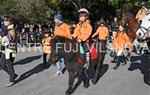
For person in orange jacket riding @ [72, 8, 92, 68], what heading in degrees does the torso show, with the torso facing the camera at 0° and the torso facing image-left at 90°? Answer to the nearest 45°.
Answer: approximately 45°

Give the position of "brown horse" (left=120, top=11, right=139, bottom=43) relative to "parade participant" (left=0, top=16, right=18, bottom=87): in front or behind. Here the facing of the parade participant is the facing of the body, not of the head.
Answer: behind

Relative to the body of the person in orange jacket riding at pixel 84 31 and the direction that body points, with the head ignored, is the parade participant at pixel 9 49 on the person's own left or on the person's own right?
on the person's own right

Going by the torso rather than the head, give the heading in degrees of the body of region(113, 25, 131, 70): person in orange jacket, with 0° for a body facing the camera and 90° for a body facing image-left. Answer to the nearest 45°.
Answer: approximately 45°

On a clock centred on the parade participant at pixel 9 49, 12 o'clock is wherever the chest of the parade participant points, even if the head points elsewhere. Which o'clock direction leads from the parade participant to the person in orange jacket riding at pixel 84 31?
The person in orange jacket riding is roughly at 7 o'clock from the parade participant.

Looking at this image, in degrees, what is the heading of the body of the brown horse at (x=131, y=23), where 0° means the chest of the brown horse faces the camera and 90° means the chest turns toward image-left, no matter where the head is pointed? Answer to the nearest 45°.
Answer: approximately 45°
